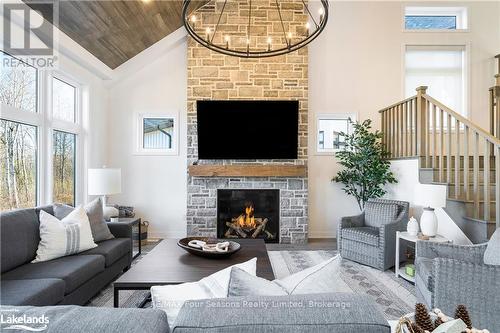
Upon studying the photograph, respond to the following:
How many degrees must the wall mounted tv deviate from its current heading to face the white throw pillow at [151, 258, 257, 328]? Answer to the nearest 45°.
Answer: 0° — it already faces it

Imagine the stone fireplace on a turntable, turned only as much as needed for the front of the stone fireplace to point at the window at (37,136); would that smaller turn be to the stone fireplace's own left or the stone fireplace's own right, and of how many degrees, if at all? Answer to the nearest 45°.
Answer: approximately 45° to the stone fireplace's own right

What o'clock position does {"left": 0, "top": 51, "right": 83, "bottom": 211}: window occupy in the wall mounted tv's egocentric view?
The window is roughly at 2 o'clock from the wall mounted tv.

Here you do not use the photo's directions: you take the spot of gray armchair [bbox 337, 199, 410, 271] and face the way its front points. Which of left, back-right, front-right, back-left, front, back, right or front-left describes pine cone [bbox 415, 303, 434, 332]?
front-left

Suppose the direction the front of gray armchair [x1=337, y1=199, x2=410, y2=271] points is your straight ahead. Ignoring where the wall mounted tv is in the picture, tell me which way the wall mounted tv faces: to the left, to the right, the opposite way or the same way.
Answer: to the left

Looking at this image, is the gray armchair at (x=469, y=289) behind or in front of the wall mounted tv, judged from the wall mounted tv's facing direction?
in front

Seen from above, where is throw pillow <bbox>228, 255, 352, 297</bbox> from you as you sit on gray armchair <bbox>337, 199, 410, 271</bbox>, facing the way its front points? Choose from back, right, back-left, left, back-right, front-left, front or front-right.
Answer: front-left

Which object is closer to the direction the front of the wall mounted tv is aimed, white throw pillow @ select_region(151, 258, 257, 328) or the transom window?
the white throw pillow

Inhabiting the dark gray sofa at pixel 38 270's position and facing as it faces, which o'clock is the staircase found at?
The staircase is roughly at 11 o'clock from the dark gray sofa.

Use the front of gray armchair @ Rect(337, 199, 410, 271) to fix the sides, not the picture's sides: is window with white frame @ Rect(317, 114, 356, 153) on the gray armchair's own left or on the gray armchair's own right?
on the gray armchair's own right

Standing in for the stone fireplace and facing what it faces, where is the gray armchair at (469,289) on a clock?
The gray armchair is roughly at 11 o'clock from the stone fireplace.

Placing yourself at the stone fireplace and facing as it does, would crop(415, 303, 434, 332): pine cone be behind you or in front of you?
in front

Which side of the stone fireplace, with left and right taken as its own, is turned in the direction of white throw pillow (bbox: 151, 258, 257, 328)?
front

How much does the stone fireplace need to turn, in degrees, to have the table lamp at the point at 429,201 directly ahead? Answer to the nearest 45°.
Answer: approximately 45° to its left

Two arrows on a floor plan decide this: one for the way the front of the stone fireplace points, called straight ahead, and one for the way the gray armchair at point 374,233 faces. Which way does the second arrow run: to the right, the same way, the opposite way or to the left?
to the right

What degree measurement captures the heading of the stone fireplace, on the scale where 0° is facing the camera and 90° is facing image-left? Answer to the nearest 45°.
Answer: approximately 0°

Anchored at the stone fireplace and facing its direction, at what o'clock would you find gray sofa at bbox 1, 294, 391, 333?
The gray sofa is roughly at 12 o'clock from the stone fireplace.

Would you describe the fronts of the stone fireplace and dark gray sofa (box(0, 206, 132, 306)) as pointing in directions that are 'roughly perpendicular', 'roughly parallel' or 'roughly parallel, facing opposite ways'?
roughly perpendicular
